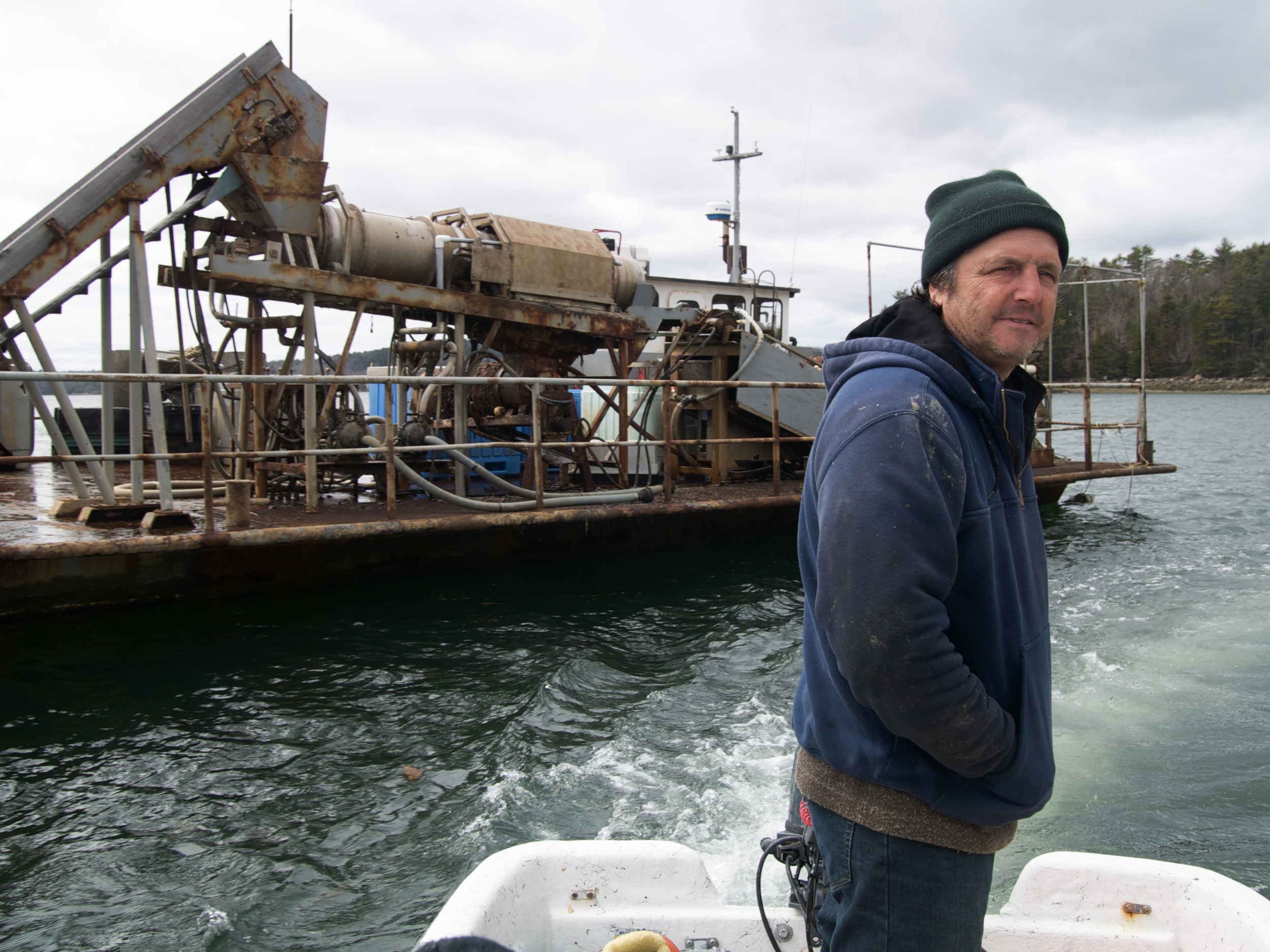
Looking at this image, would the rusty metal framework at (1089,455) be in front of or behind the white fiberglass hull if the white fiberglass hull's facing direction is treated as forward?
behind

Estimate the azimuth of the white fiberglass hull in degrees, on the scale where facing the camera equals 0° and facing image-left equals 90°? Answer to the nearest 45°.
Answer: approximately 0°

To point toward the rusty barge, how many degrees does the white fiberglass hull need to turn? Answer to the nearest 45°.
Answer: approximately 135° to its right

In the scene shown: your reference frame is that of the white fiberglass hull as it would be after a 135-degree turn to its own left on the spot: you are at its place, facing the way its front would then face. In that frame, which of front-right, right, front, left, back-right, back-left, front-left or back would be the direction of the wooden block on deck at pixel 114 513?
left
